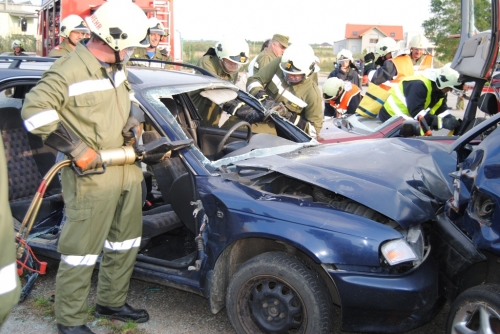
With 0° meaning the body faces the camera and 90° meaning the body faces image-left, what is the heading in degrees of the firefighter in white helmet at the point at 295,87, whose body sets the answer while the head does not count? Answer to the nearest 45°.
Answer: approximately 45°

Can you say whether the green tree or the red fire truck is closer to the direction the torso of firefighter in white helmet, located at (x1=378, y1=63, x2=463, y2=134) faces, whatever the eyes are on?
the green tree

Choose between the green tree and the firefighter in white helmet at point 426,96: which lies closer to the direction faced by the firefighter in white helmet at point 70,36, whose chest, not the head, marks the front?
the firefighter in white helmet

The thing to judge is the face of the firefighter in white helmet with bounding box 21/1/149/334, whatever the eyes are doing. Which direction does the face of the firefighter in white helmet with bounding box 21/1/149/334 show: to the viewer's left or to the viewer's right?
to the viewer's right

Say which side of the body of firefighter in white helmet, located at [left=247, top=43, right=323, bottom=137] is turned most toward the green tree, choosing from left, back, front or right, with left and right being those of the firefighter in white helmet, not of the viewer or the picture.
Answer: back

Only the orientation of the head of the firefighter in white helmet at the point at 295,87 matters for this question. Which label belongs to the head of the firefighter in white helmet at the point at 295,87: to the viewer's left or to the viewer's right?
to the viewer's left
